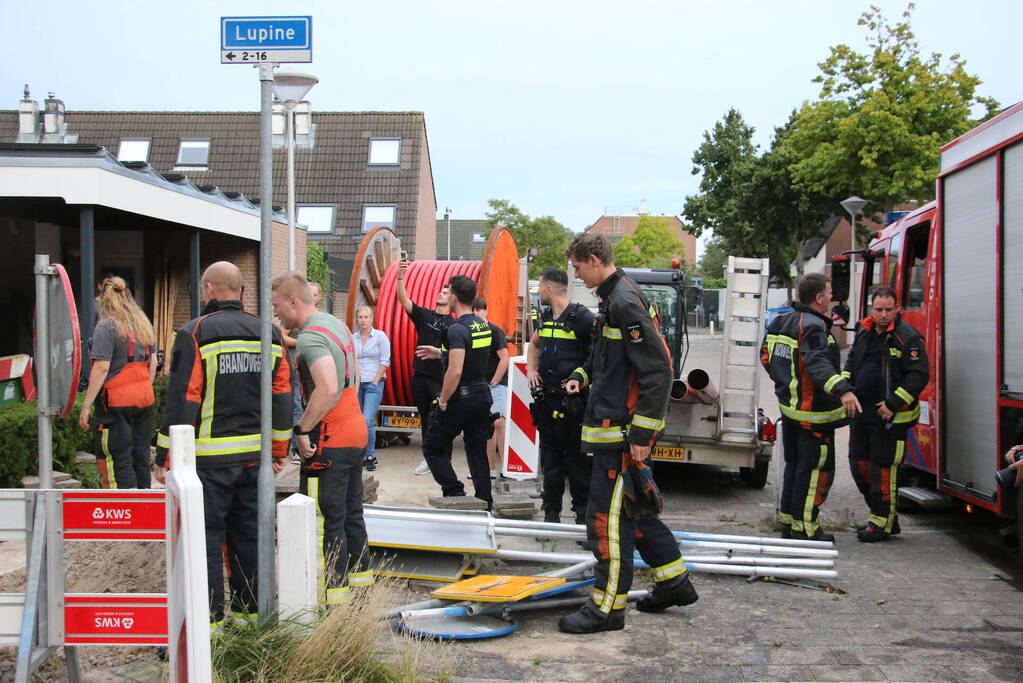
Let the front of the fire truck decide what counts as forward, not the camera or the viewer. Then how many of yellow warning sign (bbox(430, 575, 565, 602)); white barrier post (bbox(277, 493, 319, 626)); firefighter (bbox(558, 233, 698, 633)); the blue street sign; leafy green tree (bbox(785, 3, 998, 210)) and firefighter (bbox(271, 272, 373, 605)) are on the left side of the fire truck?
5

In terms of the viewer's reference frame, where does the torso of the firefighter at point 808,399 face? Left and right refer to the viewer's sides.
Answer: facing away from the viewer and to the right of the viewer

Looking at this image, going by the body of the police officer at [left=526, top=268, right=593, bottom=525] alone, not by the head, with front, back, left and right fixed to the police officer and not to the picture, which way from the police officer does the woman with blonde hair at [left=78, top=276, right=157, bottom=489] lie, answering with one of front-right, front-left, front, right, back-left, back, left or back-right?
front-right

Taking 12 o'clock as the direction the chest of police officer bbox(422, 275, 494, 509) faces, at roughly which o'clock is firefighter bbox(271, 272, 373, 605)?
The firefighter is roughly at 8 o'clock from the police officer.

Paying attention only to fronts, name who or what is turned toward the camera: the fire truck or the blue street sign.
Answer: the blue street sign

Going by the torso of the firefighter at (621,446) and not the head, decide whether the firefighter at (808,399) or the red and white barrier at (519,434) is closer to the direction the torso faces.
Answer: the red and white barrier

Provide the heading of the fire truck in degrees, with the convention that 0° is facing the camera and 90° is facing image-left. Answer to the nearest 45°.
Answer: approximately 135°

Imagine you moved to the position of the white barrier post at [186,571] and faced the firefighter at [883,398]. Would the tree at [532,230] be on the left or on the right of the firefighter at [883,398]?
left

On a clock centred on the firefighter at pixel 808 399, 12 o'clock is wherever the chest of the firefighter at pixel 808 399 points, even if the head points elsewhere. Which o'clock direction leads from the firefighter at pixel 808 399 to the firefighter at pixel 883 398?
the firefighter at pixel 883 398 is roughly at 12 o'clock from the firefighter at pixel 808 399.

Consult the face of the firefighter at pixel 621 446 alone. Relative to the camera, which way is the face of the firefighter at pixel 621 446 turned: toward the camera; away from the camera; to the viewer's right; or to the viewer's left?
to the viewer's left

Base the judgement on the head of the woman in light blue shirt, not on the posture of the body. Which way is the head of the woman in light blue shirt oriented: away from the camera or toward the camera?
toward the camera

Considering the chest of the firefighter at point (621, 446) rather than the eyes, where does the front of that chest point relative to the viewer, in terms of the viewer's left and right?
facing to the left of the viewer

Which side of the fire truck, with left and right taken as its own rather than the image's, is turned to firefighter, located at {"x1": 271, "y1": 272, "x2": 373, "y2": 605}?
left

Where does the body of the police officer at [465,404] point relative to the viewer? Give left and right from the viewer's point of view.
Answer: facing away from the viewer and to the left of the viewer
